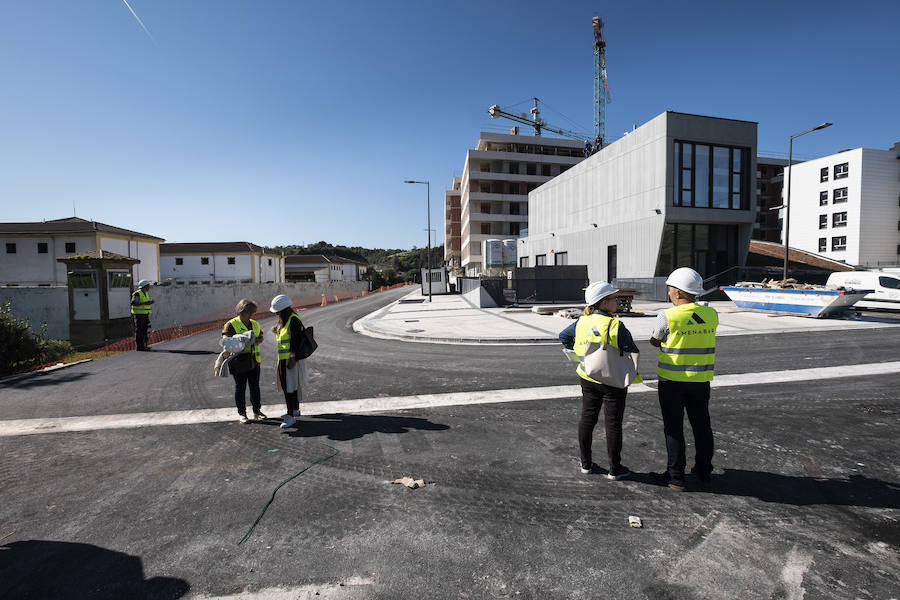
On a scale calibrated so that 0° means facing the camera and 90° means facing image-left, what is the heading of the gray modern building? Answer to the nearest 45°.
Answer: approximately 315°

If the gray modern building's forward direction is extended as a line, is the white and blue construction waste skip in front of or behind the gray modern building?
in front

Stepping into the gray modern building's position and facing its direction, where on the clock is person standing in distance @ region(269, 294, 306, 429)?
The person standing in distance is roughly at 2 o'clock from the gray modern building.

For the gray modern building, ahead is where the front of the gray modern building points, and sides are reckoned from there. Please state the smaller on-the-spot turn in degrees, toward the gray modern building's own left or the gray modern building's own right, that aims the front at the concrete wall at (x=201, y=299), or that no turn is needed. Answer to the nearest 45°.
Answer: approximately 90° to the gray modern building's own right

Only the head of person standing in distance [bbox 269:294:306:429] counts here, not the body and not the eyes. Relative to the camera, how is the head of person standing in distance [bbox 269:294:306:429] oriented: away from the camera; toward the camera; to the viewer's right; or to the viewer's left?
to the viewer's left

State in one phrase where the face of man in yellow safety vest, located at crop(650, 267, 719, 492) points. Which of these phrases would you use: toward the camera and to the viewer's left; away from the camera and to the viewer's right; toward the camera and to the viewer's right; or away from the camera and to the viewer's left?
away from the camera and to the viewer's left

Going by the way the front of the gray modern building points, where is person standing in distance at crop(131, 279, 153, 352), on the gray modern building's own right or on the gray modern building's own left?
on the gray modern building's own right

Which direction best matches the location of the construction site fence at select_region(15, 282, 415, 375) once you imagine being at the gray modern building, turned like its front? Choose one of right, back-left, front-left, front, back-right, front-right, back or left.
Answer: right

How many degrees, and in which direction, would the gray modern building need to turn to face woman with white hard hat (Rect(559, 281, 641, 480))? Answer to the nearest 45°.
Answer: approximately 45° to its right

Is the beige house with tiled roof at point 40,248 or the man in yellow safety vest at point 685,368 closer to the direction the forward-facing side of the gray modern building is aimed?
the man in yellow safety vest

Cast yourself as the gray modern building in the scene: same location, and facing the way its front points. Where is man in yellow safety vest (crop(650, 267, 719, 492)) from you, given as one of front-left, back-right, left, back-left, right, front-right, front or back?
front-right

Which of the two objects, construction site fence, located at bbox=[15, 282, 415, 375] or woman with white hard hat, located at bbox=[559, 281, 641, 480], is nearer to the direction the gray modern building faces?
the woman with white hard hat

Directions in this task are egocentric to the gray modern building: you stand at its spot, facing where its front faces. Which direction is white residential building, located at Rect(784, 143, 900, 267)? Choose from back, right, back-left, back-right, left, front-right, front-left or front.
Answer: left
